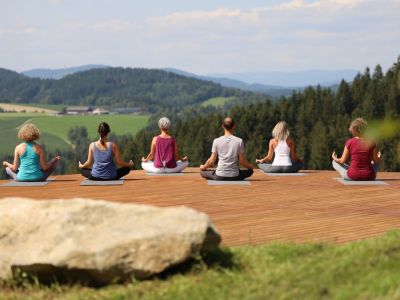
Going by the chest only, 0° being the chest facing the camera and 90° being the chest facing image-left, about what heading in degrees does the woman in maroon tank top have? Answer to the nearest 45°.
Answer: approximately 180°

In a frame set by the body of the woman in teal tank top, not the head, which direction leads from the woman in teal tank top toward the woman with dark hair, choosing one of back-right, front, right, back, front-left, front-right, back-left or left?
right

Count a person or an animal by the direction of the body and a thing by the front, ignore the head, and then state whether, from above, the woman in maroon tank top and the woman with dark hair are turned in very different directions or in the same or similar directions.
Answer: same or similar directions

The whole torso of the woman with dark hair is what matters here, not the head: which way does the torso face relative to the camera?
away from the camera

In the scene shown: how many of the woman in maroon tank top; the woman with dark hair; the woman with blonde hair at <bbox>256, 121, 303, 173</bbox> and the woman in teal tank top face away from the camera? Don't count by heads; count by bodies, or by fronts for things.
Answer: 4

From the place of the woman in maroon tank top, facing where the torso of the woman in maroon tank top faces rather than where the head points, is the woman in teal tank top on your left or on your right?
on your left

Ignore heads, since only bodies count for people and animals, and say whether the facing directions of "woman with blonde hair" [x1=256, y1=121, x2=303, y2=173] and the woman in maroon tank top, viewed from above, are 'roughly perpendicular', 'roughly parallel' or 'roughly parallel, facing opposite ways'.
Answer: roughly parallel

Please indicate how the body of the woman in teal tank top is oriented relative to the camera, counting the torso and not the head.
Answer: away from the camera

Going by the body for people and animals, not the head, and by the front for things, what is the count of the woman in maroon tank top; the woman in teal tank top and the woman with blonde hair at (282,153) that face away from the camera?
3

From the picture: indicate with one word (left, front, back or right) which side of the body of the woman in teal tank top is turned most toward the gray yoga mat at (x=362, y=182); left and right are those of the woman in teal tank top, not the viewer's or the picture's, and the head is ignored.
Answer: right

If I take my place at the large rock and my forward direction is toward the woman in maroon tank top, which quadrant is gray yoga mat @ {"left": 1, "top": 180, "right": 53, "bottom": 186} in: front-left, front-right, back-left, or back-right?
front-left

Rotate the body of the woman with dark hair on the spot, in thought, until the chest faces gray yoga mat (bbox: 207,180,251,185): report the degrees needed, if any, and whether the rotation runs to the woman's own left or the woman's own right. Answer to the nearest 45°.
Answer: approximately 90° to the woman's own right

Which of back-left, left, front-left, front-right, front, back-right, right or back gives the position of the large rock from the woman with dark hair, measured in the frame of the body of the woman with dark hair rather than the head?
back

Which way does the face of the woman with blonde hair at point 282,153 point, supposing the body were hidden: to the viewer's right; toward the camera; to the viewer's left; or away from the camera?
away from the camera

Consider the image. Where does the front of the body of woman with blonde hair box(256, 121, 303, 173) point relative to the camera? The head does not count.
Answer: away from the camera

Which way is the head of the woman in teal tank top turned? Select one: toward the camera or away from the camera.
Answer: away from the camera

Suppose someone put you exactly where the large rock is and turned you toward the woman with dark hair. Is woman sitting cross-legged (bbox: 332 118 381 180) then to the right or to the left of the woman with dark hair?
right

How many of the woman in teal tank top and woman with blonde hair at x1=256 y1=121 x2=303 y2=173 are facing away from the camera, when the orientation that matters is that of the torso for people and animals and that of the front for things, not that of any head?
2

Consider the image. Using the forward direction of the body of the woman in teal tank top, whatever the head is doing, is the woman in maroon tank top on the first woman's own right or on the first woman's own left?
on the first woman's own right

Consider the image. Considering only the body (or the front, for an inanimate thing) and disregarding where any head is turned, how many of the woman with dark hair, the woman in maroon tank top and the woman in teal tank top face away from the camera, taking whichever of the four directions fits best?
3

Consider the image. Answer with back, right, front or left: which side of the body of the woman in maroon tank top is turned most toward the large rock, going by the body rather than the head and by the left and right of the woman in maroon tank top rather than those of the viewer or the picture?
back
